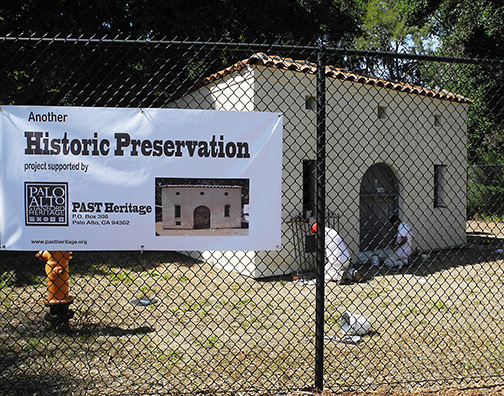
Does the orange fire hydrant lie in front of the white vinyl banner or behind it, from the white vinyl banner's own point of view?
behind

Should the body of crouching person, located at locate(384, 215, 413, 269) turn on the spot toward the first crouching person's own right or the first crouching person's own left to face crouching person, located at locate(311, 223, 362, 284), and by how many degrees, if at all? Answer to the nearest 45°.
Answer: approximately 45° to the first crouching person's own left

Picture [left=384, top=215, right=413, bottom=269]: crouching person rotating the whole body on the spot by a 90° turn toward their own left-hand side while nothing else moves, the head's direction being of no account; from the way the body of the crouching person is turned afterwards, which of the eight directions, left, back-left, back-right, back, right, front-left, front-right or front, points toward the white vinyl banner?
front

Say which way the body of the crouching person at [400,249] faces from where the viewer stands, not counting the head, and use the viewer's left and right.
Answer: facing to the left of the viewer

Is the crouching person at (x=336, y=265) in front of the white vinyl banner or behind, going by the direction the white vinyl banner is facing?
behind

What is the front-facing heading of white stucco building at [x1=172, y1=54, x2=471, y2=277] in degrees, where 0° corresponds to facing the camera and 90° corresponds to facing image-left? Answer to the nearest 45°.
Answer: approximately 315°

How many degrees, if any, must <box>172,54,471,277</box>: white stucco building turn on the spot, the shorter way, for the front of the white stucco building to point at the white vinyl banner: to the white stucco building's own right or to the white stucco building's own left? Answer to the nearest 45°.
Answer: approximately 45° to the white stucco building's own right

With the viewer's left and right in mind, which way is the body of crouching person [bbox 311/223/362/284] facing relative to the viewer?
facing to the left of the viewer
